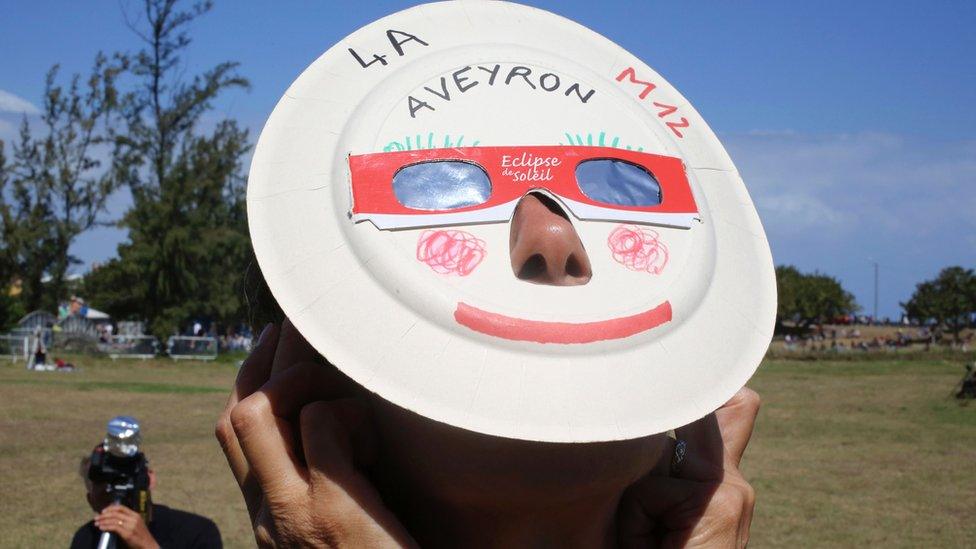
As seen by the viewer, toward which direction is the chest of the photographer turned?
toward the camera

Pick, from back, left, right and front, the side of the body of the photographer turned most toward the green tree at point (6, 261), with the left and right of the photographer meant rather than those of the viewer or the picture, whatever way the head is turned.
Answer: back

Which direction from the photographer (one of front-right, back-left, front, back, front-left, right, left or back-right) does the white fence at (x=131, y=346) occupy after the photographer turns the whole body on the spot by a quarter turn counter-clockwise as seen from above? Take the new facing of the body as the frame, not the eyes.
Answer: left

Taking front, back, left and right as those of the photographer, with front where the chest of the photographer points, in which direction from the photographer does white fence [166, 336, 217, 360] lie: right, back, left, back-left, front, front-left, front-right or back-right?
back

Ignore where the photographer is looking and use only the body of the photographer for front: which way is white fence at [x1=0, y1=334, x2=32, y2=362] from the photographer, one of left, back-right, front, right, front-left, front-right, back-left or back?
back

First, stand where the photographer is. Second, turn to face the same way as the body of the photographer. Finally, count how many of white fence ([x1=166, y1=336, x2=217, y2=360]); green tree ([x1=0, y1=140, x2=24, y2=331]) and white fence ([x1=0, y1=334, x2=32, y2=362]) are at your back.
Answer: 3
